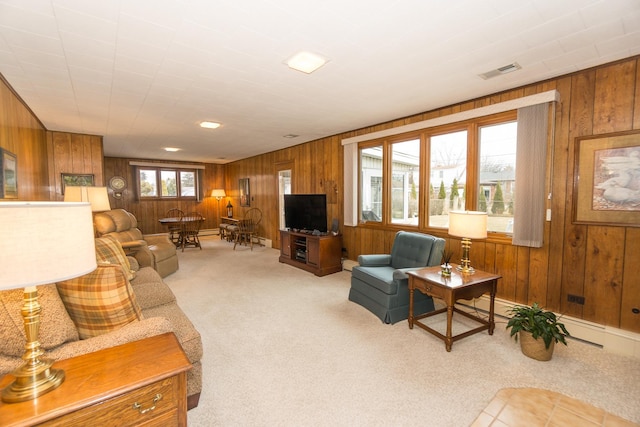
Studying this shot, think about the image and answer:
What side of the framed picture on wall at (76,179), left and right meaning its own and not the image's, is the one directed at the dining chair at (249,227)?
left

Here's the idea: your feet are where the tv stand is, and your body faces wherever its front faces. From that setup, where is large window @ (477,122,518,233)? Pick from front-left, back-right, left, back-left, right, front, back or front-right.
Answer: left

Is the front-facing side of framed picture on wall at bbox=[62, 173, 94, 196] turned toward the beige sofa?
yes

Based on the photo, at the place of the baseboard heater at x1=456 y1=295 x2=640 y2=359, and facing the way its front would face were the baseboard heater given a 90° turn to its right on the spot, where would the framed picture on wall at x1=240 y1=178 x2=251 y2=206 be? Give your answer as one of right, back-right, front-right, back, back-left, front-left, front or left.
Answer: front-left

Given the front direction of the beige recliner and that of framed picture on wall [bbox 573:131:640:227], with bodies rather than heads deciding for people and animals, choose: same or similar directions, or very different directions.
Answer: very different directions

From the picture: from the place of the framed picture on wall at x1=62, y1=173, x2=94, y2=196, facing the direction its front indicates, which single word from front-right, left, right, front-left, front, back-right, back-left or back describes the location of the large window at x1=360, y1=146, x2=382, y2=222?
front-left

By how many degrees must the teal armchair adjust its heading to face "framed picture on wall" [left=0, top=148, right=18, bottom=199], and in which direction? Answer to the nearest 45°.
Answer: approximately 45° to its right

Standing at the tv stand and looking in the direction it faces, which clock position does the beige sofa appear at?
The beige sofa is roughly at 11 o'clock from the tv stand.

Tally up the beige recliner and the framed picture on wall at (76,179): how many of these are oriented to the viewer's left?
0

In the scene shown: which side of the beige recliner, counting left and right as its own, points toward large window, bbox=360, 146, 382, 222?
front

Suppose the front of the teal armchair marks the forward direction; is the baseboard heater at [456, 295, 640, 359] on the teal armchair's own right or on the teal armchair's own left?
on the teal armchair's own left

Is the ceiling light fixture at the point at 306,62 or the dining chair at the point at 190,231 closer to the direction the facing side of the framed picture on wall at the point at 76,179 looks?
the ceiling light fixture

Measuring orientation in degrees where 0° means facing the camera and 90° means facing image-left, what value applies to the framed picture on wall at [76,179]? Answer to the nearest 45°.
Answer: approximately 0°

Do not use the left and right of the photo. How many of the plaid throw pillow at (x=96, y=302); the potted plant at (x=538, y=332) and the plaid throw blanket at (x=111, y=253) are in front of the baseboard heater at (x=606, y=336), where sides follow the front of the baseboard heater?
3

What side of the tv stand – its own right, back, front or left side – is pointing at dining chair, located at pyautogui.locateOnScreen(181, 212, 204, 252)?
right

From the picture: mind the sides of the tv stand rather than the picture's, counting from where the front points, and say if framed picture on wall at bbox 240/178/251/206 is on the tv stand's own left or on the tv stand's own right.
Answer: on the tv stand's own right
